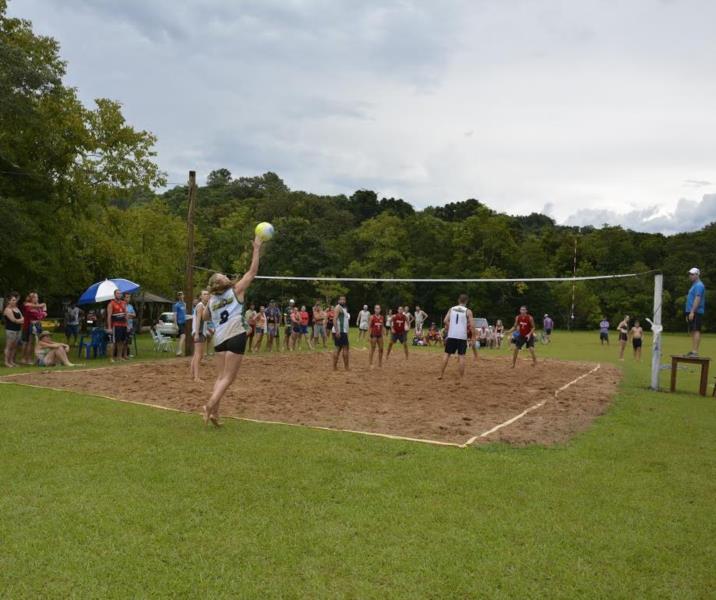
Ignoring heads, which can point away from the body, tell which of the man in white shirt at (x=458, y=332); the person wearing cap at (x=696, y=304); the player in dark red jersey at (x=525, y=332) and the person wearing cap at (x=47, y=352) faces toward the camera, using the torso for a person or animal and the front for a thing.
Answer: the player in dark red jersey

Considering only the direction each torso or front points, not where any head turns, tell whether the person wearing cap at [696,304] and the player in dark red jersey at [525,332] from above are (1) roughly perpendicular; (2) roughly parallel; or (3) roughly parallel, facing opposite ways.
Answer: roughly perpendicular

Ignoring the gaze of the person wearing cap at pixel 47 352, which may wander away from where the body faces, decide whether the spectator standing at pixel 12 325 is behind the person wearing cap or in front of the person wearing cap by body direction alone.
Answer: behind

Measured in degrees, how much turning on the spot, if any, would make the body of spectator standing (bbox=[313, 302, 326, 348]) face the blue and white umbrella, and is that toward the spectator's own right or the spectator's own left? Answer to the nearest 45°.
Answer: approximately 45° to the spectator's own right

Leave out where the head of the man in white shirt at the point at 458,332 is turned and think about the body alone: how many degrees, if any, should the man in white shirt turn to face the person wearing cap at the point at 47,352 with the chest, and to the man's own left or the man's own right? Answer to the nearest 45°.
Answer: approximately 90° to the man's own left

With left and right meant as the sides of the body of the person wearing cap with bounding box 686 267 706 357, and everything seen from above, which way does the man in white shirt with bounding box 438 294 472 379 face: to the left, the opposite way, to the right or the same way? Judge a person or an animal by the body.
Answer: to the right

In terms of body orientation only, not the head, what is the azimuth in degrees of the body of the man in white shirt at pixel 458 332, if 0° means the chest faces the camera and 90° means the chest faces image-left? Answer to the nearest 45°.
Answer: approximately 180°

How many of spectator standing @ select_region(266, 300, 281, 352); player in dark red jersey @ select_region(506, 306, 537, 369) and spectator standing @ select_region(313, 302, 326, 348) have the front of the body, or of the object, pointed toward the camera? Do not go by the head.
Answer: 3

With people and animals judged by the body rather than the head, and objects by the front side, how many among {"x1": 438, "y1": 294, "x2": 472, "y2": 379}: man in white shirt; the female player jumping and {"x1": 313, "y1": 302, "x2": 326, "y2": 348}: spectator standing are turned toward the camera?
1

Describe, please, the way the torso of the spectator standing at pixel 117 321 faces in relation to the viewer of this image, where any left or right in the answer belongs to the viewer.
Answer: facing the viewer and to the right of the viewer

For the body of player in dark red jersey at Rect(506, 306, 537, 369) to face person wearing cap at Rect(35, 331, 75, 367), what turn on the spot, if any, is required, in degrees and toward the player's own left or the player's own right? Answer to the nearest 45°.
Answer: approximately 45° to the player's own right

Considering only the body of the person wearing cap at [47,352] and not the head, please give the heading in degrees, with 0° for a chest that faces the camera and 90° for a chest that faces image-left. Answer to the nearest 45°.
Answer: approximately 270°

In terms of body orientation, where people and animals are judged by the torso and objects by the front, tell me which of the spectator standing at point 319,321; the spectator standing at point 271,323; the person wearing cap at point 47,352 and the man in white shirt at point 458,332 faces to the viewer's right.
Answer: the person wearing cap

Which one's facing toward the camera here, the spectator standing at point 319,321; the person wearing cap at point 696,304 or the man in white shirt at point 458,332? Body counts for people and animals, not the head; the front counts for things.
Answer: the spectator standing

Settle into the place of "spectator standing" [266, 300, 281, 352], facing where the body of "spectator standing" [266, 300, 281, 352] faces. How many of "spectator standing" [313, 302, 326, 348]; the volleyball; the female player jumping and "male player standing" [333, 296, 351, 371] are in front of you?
3

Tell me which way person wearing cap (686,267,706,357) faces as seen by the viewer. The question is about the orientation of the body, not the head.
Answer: to the viewer's left

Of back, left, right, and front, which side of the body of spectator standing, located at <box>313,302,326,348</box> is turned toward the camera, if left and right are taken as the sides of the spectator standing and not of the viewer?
front

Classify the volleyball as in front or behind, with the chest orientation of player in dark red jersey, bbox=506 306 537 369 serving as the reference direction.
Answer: in front

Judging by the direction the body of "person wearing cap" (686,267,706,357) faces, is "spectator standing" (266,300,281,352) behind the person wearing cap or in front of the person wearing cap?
in front
